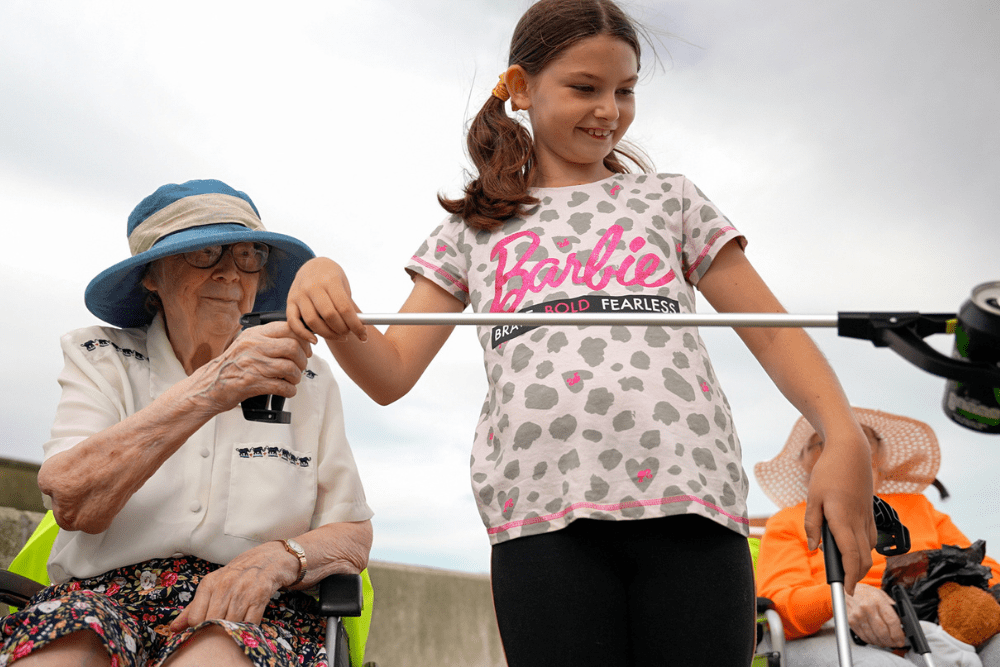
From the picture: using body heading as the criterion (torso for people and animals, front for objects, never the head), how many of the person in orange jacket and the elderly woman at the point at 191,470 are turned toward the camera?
2

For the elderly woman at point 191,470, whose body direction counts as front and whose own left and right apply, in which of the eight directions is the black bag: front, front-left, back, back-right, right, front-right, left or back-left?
left

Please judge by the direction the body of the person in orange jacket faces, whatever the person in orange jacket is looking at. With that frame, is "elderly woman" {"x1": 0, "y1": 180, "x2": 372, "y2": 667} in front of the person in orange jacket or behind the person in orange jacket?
in front

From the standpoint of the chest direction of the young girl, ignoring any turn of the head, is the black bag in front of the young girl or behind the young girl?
behind

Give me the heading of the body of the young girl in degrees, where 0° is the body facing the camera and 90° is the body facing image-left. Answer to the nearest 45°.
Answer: approximately 0°

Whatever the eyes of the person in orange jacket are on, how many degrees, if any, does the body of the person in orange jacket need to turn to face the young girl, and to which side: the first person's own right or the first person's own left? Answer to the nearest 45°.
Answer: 0° — they already face them

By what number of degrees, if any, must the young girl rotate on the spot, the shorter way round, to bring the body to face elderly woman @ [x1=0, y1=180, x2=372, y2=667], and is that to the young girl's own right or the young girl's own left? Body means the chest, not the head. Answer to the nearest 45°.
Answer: approximately 135° to the young girl's own right

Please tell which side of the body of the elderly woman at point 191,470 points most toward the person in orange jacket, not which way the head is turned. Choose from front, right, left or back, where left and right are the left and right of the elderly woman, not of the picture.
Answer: left

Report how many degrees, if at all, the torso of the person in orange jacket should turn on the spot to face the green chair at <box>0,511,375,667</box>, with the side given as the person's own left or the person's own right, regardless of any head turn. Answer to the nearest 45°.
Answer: approximately 45° to the person's own right

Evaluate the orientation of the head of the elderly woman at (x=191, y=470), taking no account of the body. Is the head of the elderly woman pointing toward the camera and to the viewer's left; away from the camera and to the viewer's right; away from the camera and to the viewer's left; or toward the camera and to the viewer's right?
toward the camera and to the viewer's right
